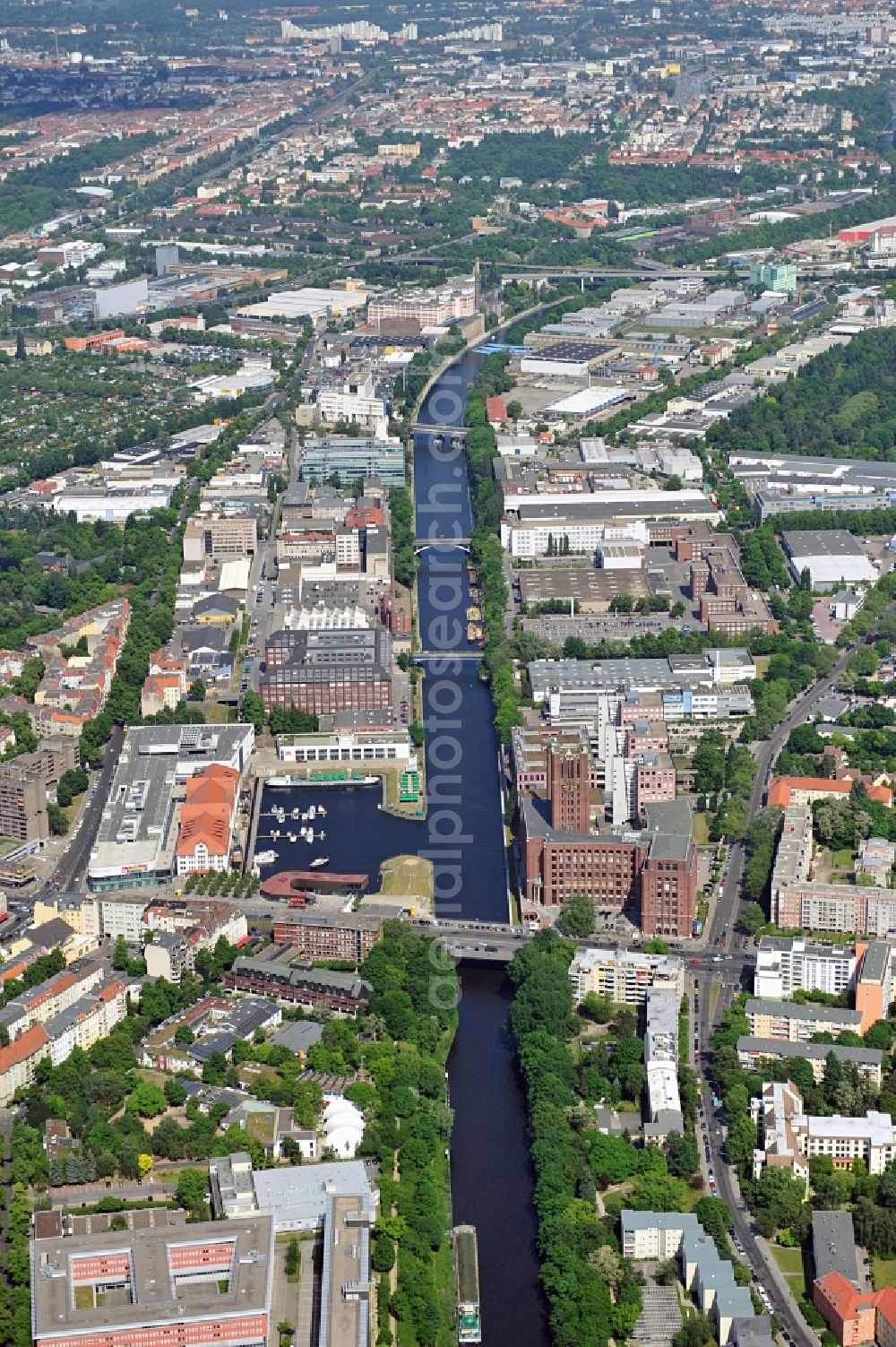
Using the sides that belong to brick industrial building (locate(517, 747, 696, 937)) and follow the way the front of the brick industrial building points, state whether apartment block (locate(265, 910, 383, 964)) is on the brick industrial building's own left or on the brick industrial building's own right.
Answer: on the brick industrial building's own right

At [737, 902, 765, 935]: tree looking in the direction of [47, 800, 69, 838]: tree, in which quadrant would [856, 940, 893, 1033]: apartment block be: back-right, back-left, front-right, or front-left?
back-left

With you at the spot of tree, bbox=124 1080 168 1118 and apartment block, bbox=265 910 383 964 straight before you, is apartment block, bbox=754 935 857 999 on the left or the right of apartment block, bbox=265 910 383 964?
right

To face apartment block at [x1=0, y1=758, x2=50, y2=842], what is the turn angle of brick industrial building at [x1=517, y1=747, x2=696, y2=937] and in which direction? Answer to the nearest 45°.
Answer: approximately 90° to its right

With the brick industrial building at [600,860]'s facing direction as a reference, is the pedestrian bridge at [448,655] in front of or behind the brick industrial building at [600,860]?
behind

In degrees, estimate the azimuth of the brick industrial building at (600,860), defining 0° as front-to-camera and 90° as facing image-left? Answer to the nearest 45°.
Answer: approximately 0°
